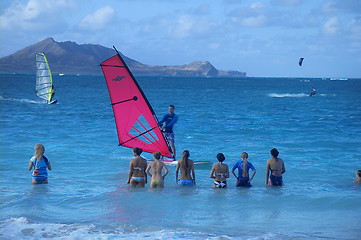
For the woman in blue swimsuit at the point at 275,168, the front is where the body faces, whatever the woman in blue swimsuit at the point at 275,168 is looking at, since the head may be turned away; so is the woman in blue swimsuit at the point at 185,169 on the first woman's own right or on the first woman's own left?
on the first woman's own left

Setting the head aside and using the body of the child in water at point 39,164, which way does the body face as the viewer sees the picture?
away from the camera

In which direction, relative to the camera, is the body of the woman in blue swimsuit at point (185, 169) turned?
away from the camera

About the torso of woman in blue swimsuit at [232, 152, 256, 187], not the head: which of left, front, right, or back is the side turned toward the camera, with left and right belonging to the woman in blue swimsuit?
back

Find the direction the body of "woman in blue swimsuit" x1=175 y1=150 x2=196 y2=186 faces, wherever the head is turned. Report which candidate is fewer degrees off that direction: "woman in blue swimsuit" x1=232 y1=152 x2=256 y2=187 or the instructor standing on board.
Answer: the instructor standing on board

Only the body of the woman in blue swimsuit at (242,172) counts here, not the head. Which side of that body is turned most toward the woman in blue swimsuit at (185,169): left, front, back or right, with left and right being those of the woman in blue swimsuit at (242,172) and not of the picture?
left

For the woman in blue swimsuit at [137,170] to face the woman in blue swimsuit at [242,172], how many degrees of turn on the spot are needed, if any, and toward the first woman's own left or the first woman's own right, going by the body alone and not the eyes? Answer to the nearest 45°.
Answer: approximately 90° to the first woman's own right

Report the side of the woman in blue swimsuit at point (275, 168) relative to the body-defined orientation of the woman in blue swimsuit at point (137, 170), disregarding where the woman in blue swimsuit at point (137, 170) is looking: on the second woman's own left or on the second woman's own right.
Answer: on the second woman's own right

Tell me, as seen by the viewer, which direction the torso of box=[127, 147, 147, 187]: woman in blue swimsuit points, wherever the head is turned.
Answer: away from the camera

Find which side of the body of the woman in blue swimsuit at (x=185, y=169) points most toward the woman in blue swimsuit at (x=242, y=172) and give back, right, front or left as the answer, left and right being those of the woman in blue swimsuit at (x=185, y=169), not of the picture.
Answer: right
